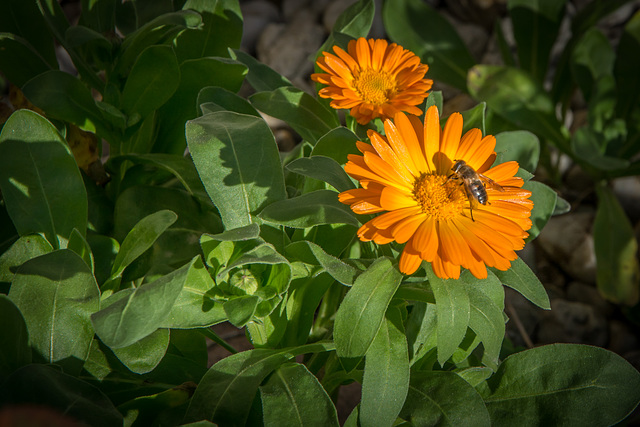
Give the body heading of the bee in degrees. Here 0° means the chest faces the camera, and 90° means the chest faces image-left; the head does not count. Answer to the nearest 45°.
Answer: approximately 135°
